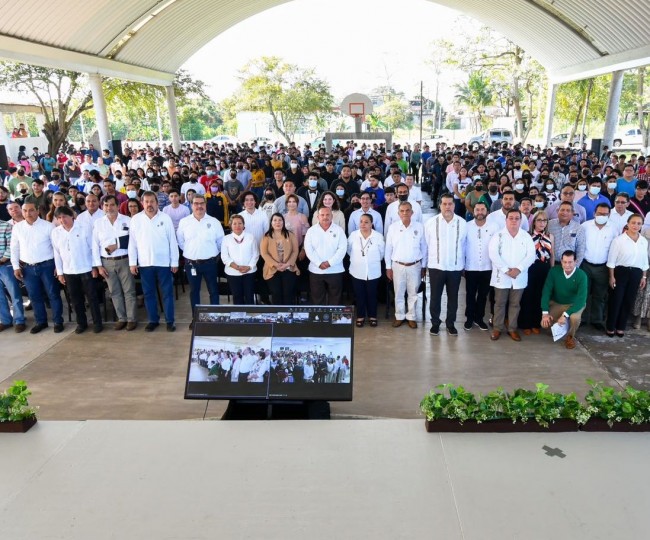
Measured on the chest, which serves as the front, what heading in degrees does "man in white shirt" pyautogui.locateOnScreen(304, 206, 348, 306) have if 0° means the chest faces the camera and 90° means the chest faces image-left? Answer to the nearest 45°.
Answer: approximately 0°

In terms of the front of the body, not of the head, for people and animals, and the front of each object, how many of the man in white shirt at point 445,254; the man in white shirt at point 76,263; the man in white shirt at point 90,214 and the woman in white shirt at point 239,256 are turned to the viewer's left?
0

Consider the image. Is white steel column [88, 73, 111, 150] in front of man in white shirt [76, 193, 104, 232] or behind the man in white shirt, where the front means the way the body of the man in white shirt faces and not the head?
behind

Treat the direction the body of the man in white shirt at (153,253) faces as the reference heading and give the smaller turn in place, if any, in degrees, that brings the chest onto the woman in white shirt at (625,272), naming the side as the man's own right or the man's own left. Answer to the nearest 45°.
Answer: approximately 45° to the man's own left

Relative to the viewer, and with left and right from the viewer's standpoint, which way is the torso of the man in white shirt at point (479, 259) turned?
facing the viewer

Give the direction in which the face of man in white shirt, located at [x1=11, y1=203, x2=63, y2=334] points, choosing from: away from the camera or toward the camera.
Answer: toward the camera

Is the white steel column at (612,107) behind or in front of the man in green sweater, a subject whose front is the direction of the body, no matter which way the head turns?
behind

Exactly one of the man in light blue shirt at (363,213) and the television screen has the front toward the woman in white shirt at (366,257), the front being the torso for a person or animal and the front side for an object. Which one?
the man in light blue shirt

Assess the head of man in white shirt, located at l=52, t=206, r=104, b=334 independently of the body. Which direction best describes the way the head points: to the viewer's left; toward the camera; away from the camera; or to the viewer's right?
toward the camera

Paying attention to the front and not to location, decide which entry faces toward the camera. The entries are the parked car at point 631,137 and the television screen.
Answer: the television screen

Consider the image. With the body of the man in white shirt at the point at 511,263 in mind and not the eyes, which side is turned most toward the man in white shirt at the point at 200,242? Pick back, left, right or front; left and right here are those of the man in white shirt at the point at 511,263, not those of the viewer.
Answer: right

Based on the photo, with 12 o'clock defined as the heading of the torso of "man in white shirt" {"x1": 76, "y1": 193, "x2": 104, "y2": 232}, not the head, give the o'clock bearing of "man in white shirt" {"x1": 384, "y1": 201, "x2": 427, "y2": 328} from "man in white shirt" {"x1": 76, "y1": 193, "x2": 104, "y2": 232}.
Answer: "man in white shirt" {"x1": 384, "y1": 201, "x2": 427, "y2": 328} is roughly at 10 o'clock from "man in white shirt" {"x1": 76, "y1": 193, "x2": 104, "y2": 232}.

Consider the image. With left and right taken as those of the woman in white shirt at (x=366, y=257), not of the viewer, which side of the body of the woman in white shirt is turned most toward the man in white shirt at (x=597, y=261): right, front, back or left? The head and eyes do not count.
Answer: left

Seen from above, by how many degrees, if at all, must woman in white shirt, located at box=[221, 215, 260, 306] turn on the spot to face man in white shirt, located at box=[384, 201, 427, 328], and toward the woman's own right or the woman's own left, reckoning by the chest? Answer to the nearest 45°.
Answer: approximately 90° to the woman's own left

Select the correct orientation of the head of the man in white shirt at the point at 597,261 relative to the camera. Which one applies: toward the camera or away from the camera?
toward the camera

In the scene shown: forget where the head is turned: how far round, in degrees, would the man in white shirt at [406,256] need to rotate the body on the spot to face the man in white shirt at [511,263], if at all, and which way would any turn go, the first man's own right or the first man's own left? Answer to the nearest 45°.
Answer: approximately 90° to the first man's own left

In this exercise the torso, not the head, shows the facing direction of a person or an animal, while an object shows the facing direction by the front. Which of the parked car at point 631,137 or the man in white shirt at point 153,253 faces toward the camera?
the man in white shirt
